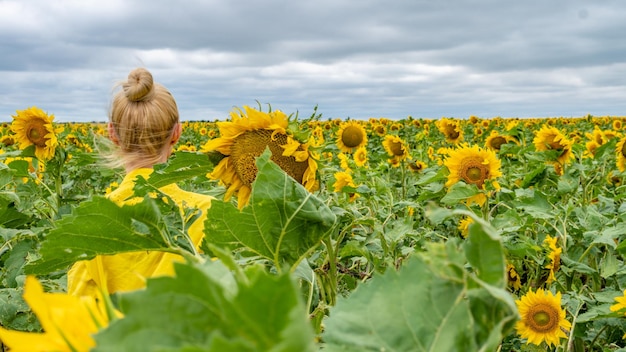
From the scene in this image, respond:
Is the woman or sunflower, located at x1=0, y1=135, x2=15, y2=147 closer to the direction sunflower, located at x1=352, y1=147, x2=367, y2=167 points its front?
the woman

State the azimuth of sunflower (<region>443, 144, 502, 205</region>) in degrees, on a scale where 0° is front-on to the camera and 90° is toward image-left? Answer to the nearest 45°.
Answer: approximately 0°

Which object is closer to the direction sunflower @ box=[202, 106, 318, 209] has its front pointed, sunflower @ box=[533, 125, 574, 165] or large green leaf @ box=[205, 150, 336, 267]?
the large green leaf

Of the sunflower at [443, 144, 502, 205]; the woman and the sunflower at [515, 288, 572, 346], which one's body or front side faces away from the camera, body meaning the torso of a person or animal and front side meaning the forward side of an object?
the woman

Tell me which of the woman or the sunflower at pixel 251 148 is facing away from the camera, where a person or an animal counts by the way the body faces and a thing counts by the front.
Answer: the woman

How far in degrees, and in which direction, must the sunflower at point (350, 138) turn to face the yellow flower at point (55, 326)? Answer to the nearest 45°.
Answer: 0° — it already faces it

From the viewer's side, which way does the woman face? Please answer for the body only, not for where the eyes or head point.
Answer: away from the camera

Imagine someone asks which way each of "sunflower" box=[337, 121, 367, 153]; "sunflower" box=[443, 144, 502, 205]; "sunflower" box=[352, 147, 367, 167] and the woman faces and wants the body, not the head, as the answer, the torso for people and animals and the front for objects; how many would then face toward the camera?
3

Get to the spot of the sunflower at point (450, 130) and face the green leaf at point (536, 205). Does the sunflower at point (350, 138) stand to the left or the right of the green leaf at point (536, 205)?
right

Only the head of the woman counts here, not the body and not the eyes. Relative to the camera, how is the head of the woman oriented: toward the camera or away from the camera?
away from the camera
